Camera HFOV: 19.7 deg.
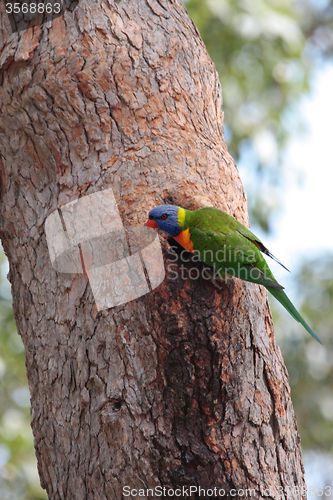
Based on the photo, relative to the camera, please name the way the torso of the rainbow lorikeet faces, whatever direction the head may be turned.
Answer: to the viewer's left
